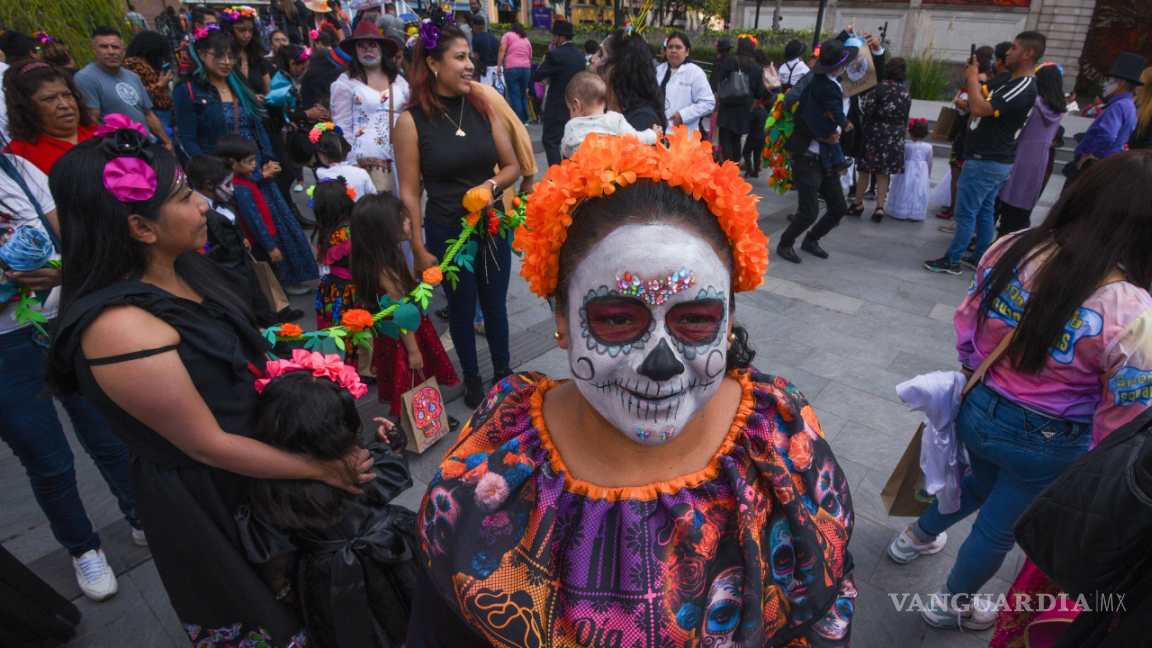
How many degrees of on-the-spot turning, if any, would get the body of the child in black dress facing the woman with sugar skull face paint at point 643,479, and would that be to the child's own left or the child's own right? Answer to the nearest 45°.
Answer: approximately 135° to the child's own right

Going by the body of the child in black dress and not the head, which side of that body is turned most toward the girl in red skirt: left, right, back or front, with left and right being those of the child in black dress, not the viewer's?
front

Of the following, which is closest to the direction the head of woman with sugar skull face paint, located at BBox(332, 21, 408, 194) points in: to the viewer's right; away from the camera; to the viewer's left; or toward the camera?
toward the camera

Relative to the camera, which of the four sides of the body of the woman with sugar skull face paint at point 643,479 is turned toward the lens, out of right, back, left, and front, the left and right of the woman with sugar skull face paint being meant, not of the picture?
front

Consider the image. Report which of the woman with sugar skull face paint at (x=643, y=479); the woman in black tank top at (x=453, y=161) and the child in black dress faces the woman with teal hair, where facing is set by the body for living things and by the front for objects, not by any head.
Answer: the child in black dress

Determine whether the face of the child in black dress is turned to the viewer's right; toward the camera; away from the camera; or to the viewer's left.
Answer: away from the camera

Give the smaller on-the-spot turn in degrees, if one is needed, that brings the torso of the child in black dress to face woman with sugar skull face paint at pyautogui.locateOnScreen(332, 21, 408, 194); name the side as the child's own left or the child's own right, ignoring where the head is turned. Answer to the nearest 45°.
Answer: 0° — they already face them

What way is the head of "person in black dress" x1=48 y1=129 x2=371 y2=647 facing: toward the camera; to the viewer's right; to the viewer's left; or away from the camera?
to the viewer's right

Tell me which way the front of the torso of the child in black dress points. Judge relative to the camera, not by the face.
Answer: away from the camera

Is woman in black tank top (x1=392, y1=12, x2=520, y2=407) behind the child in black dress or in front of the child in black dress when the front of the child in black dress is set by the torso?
in front

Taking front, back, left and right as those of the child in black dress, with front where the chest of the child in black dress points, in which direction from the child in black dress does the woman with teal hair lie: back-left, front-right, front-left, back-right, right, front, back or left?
front

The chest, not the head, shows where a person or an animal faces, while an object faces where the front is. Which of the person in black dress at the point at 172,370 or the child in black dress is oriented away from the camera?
the child in black dress

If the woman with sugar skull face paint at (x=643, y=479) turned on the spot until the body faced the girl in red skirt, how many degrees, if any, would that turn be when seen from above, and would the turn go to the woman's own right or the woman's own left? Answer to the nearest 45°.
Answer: approximately 135° to the woman's own right

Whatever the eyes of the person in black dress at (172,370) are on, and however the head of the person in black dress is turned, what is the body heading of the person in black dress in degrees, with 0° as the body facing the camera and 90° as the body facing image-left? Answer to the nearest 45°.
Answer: approximately 270°
